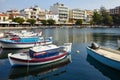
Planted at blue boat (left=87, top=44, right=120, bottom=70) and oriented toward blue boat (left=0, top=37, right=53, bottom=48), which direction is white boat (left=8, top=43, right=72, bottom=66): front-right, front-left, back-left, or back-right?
front-left

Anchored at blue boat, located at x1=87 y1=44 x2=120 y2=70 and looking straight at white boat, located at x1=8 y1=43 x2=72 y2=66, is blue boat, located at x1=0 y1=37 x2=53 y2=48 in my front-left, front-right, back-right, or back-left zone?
front-right

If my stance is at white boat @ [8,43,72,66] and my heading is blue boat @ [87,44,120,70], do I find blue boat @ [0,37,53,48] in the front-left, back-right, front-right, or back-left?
back-left

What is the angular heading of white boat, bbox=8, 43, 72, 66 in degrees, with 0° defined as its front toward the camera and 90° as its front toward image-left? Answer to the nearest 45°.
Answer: approximately 45°

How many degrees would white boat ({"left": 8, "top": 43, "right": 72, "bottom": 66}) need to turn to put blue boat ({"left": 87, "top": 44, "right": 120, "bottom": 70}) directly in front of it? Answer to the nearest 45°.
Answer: approximately 135° to its left

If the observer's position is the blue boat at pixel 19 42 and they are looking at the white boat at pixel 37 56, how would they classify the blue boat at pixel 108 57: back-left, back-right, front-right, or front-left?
front-left

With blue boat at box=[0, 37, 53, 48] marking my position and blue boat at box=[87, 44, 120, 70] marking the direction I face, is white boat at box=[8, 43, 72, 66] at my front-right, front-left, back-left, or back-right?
front-right

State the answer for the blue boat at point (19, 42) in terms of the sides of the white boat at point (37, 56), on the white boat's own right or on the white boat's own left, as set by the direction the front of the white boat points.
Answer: on the white boat's own right
